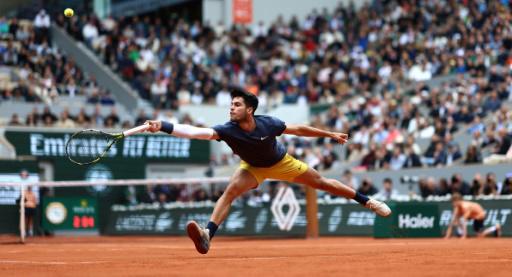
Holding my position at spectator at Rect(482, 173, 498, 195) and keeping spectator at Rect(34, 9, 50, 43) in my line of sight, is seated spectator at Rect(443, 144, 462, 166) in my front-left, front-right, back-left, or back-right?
front-right

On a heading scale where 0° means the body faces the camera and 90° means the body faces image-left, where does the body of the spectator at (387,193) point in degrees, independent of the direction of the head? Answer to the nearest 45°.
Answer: approximately 0°

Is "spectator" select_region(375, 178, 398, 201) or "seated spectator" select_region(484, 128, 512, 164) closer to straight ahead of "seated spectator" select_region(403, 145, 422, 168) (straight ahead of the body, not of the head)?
the spectator

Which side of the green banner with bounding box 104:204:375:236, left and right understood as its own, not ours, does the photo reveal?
front

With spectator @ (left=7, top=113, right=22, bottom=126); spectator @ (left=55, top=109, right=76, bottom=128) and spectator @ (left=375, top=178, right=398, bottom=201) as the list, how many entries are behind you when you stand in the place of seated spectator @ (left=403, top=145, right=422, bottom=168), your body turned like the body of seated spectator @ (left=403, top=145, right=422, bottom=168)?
0

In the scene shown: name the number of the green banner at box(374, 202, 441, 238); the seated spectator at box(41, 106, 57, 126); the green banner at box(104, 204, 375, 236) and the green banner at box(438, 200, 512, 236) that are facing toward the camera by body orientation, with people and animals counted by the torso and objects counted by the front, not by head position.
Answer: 4

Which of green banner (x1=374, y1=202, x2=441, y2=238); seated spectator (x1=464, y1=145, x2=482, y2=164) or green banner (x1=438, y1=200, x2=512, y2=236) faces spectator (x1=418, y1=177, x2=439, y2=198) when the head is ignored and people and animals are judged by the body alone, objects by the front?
the seated spectator

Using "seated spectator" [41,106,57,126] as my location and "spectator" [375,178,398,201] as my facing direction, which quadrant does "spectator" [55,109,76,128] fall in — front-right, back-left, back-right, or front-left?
front-left

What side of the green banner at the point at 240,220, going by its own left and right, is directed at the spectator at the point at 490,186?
left

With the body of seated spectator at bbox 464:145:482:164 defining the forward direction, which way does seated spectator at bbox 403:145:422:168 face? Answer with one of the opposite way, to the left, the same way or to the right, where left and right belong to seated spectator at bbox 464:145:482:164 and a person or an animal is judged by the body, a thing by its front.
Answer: the same way

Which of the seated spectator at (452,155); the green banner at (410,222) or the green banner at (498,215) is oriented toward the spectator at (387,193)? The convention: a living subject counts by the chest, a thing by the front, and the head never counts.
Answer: the seated spectator

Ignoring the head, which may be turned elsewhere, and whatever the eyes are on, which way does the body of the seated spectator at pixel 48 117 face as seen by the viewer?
toward the camera

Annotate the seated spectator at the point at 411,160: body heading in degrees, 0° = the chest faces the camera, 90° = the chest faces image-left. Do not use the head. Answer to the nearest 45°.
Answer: approximately 45°

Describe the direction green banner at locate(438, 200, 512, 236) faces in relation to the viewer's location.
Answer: facing the viewer
